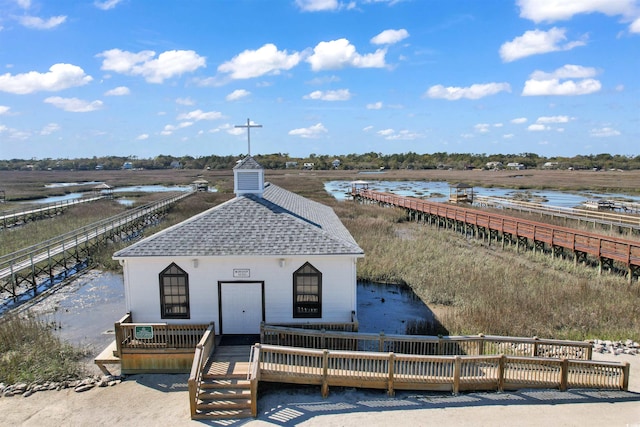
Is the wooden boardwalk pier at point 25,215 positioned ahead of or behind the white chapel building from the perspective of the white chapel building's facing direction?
behind

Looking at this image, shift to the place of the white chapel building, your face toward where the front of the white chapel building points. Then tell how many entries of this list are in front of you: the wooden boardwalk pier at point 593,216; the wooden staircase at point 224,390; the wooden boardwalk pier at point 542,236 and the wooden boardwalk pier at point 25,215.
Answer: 1

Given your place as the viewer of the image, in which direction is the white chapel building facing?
facing the viewer

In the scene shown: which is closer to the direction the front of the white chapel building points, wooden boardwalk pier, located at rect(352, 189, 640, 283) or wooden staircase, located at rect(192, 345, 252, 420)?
the wooden staircase

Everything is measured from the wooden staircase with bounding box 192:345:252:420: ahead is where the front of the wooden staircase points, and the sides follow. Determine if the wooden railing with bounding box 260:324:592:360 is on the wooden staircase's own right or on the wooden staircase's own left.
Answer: on the wooden staircase's own left

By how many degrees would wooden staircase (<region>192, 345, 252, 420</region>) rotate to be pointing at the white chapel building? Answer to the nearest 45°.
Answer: approximately 180°

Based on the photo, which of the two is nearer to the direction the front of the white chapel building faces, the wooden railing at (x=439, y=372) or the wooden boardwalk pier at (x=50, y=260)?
the wooden railing

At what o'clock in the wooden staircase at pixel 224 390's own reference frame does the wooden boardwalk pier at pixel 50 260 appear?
The wooden boardwalk pier is roughly at 5 o'clock from the wooden staircase.

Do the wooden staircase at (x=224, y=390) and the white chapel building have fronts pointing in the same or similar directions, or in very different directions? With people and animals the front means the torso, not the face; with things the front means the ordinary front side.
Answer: same or similar directions

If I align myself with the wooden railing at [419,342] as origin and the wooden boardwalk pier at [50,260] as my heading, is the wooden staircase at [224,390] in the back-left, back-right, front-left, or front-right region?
front-left

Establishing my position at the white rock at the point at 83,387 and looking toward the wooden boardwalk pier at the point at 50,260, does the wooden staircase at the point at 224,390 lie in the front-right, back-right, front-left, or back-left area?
back-right

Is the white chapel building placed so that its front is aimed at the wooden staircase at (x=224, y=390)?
yes

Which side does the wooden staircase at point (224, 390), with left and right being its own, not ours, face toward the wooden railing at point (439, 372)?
left

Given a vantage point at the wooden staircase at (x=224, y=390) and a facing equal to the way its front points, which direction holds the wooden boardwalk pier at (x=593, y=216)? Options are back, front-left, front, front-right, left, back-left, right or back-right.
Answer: back-left

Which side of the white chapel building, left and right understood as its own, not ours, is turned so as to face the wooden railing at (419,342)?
left

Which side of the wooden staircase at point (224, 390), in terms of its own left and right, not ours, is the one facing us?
front
